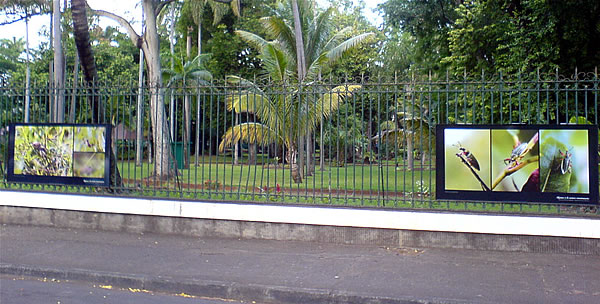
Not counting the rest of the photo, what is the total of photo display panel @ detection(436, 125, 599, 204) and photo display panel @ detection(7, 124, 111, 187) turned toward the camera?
2

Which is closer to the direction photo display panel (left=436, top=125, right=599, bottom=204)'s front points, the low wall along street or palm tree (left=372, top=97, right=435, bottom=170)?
the low wall along street

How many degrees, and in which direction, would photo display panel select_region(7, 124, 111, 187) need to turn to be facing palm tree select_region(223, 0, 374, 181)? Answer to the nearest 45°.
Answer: approximately 135° to its left

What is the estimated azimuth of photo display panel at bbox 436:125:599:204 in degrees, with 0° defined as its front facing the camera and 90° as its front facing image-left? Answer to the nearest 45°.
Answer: approximately 0°

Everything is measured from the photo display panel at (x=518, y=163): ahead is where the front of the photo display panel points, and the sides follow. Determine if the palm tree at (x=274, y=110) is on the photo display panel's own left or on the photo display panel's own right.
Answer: on the photo display panel's own right

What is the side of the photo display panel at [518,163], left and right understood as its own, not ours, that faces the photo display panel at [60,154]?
right

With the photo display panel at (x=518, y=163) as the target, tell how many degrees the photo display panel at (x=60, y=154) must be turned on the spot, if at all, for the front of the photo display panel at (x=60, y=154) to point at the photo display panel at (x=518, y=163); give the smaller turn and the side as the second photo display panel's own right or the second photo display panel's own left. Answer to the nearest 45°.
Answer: approximately 45° to the second photo display panel's own left

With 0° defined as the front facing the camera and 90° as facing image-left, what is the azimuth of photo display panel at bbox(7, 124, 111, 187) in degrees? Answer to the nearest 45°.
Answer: approximately 0°
